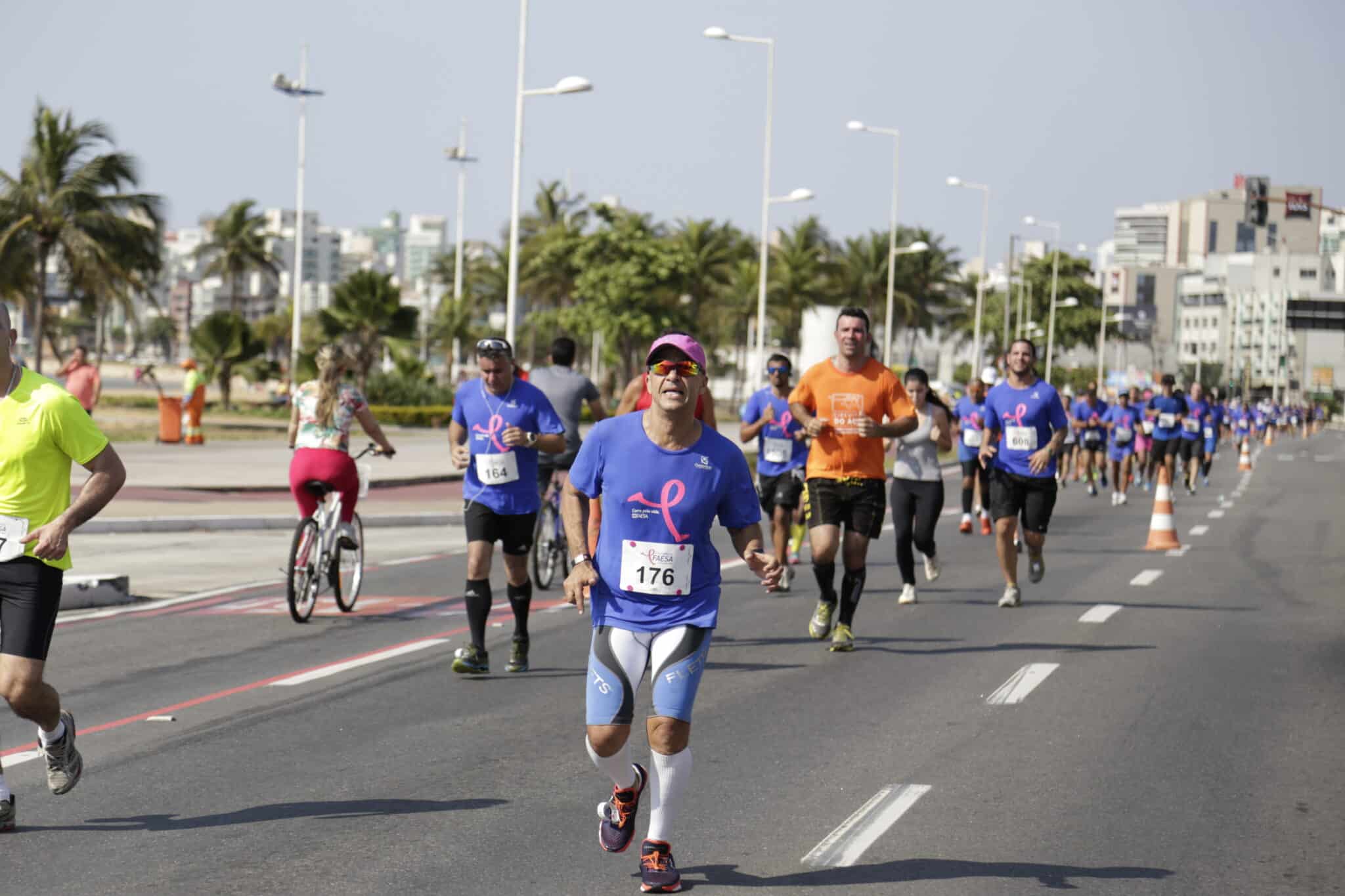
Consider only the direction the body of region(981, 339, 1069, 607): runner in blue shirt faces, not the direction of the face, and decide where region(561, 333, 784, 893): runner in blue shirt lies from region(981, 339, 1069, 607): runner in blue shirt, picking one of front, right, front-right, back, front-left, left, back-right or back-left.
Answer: front

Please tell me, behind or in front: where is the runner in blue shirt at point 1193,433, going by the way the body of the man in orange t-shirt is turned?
behind

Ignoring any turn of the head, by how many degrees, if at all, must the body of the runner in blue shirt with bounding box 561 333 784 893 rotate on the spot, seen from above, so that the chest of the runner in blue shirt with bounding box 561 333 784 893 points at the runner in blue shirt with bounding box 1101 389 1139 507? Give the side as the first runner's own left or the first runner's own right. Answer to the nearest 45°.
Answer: approximately 180°

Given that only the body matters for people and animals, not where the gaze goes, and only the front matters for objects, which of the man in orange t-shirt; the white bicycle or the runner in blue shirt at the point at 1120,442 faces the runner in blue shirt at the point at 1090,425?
the white bicycle

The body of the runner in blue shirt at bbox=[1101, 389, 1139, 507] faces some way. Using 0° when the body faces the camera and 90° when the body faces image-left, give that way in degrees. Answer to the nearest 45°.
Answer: approximately 0°

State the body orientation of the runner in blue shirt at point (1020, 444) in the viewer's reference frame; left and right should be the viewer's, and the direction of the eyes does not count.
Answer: facing the viewer

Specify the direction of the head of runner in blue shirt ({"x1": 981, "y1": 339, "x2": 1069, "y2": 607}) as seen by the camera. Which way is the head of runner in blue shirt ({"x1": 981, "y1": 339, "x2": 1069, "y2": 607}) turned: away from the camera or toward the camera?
toward the camera

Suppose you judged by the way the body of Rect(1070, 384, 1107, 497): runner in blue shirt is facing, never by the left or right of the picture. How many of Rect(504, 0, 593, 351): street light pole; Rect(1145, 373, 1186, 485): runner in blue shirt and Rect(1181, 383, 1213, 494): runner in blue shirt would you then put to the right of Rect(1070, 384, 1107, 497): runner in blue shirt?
1

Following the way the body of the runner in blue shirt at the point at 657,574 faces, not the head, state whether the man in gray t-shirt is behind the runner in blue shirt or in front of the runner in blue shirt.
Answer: behind

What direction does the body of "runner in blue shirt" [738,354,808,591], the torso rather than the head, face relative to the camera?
toward the camera

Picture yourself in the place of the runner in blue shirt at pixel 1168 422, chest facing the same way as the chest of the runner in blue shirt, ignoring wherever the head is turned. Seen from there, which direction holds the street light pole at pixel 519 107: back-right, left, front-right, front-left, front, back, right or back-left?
right
